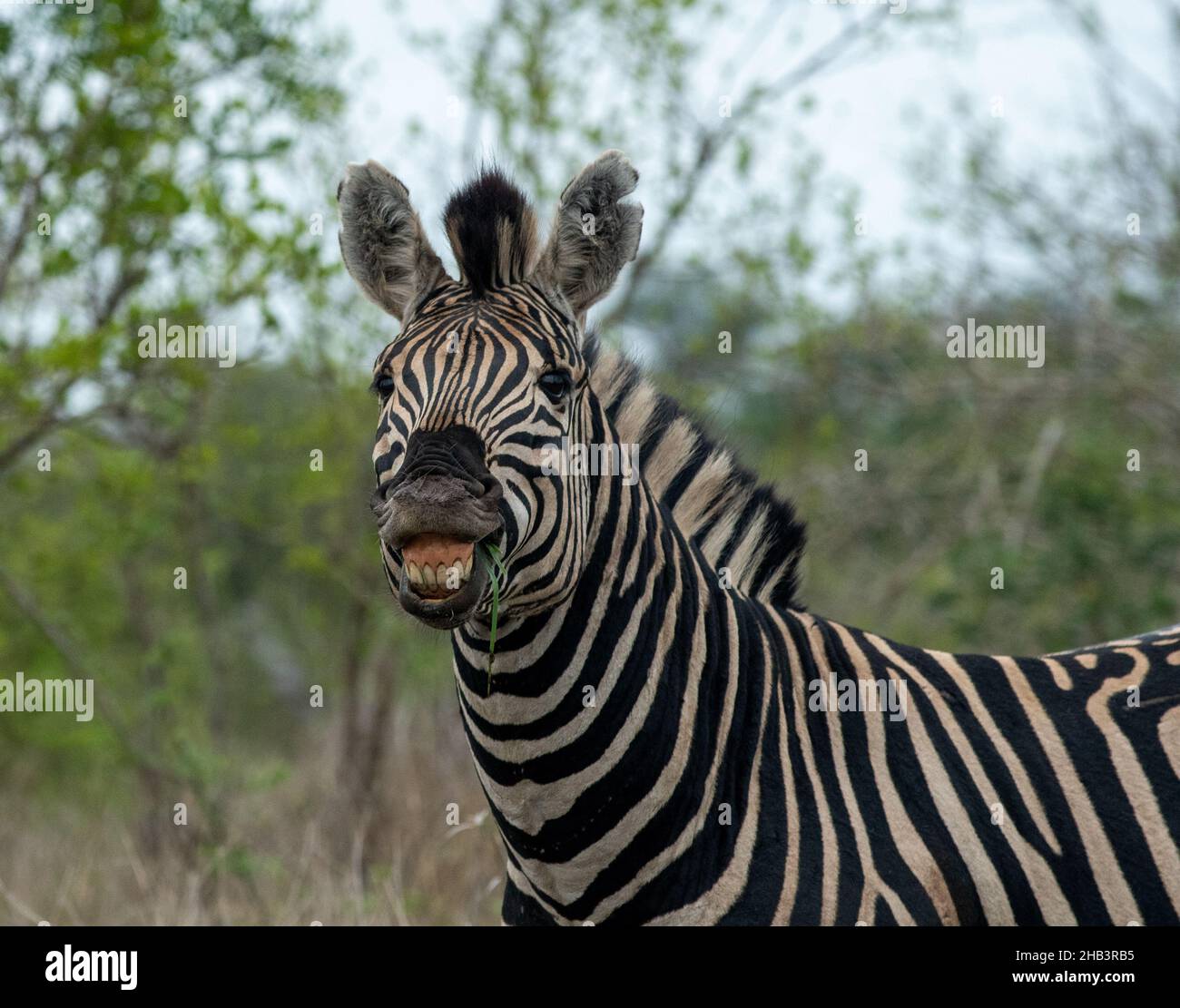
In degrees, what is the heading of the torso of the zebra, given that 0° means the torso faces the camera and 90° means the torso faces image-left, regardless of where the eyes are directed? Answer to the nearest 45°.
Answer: approximately 45°
